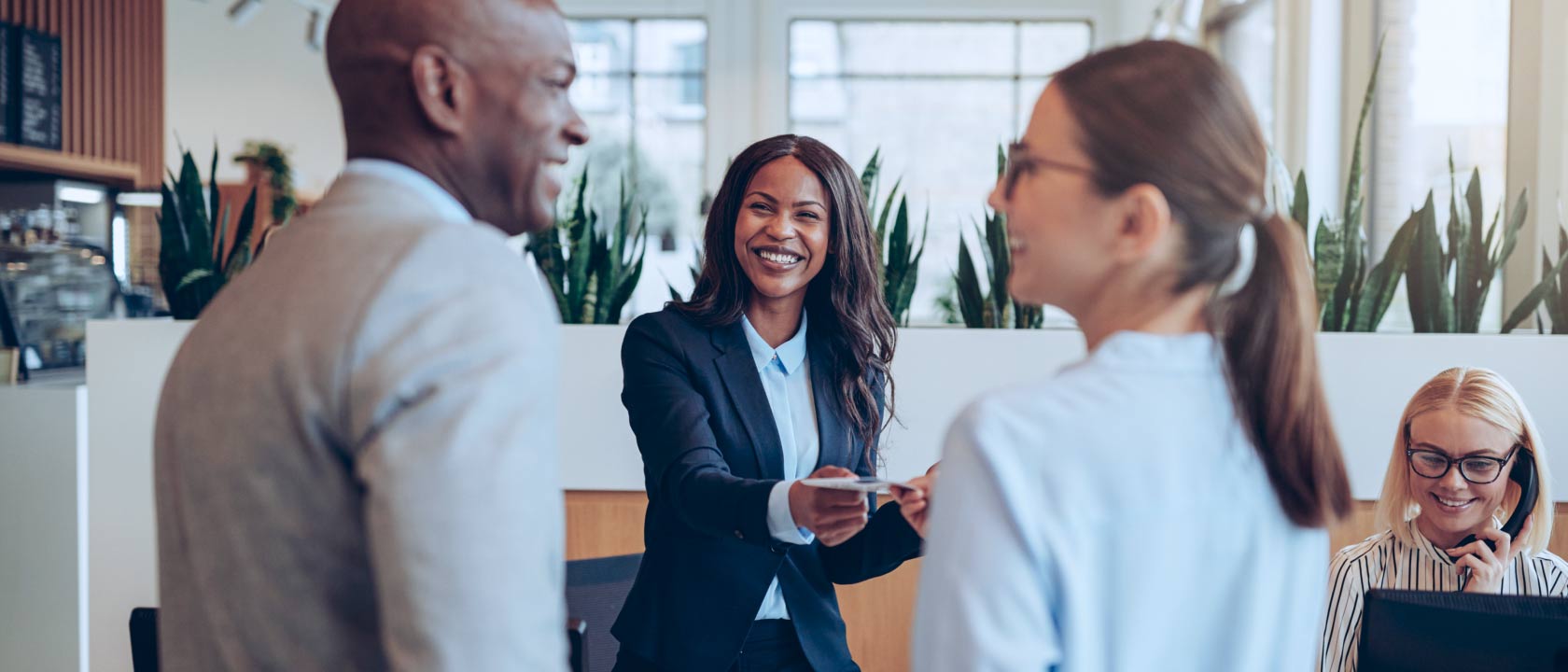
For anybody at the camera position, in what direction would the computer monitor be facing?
facing away from the viewer

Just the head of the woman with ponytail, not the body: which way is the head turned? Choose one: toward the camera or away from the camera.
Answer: away from the camera

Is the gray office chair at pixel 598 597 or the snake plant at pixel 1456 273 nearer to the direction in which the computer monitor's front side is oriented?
the snake plant

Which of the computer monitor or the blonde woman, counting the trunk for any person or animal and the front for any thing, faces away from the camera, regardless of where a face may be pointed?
the computer monitor

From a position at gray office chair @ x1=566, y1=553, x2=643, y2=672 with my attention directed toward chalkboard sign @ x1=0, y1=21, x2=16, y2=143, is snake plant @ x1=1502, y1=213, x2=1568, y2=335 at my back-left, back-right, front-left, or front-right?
back-right

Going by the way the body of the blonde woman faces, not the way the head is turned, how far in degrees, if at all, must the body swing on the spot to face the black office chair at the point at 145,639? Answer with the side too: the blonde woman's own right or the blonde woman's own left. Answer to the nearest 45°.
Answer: approximately 45° to the blonde woman's own right

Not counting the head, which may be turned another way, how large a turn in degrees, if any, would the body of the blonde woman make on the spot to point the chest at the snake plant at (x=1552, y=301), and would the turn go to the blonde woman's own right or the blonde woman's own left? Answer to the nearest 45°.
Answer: approximately 180°

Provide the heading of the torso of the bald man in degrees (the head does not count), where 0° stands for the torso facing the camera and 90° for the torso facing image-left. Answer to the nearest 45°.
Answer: approximately 225°

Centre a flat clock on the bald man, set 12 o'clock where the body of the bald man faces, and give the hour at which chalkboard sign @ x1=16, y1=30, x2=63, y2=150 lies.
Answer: The chalkboard sign is roughly at 10 o'clock from the bald man.

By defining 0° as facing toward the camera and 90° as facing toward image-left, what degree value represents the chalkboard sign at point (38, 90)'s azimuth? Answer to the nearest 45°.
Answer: approximately 315°

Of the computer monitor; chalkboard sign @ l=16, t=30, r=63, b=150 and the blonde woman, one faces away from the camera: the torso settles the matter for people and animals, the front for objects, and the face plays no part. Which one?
the computer monitor
